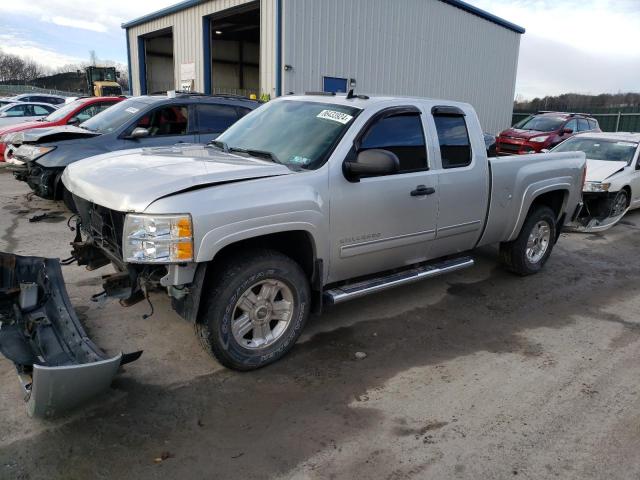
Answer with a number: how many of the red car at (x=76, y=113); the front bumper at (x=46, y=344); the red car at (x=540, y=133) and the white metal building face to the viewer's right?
0

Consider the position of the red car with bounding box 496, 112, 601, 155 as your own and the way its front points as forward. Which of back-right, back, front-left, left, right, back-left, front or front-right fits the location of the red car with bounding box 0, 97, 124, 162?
front

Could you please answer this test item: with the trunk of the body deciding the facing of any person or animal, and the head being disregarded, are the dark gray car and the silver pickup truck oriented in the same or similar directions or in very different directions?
same or similar directions

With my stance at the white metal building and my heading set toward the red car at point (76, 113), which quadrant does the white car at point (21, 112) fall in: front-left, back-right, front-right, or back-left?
front-right

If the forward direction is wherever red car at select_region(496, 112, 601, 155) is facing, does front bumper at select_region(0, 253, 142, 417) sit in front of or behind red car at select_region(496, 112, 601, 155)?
in front

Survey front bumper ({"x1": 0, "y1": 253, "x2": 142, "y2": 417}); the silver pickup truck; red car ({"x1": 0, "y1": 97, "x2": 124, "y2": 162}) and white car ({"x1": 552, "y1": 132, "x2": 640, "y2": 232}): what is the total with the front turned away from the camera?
0

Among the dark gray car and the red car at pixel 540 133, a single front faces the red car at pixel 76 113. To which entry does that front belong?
the red car at pixel 540 133

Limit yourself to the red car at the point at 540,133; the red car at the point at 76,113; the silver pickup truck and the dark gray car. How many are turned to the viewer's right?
0

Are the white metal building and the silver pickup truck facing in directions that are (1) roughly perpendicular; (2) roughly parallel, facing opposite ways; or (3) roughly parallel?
roughly parallel

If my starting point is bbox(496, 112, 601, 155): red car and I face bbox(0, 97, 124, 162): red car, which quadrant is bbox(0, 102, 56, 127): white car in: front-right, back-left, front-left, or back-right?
front-right

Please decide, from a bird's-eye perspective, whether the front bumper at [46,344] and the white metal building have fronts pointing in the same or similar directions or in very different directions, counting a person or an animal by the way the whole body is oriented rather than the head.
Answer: same or similar directions

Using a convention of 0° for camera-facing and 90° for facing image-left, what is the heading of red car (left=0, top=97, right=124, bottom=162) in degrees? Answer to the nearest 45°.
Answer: approximately 45°
